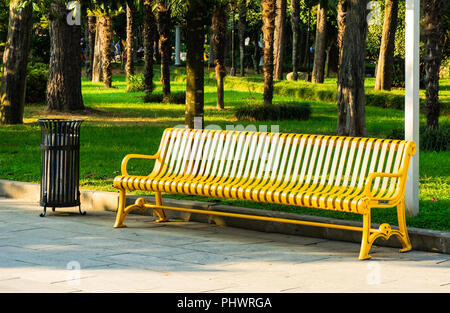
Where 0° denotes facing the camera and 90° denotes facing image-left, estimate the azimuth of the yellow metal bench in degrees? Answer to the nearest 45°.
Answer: approximately 45°

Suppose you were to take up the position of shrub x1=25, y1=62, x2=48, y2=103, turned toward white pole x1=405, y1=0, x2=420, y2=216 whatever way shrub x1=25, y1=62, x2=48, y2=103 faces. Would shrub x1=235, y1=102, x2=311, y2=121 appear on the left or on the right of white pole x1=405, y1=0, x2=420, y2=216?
left

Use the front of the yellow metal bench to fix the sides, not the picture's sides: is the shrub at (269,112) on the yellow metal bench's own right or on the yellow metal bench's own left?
on the yellow metal bench's own right

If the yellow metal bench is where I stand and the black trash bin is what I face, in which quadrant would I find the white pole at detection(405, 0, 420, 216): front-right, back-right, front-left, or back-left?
back-right

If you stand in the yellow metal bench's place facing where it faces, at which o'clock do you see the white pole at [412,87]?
The white pole is roughly at 7 o'clock from the yellow metal bench.

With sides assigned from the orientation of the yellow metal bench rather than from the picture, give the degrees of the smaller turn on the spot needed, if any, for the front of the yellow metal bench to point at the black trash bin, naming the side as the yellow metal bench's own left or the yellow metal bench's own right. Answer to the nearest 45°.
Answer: approximately 90° to the yellow metal bench's own right
